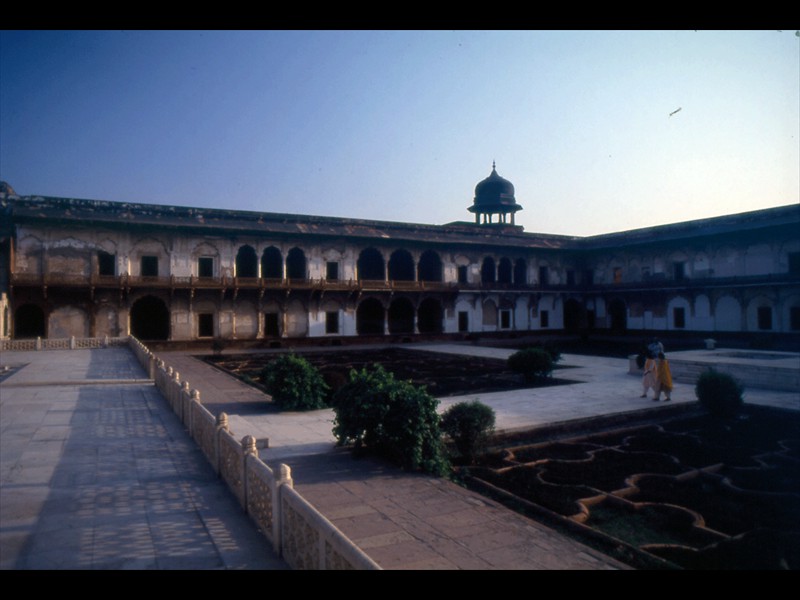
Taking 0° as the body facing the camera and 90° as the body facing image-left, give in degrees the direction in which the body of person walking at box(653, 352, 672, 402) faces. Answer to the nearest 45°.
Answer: approximately 90°

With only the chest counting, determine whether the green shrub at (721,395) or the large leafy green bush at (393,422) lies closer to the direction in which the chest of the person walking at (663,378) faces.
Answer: the large leafy green bush

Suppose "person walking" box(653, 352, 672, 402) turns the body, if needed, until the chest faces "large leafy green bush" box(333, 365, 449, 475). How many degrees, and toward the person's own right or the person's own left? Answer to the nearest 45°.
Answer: approximately 45° to the person's own left

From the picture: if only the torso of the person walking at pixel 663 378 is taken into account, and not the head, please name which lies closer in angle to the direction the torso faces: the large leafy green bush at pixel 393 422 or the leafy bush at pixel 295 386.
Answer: the leafy bush at pixel 295 386

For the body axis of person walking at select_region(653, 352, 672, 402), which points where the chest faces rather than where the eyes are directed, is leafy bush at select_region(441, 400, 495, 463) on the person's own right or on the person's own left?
on the person's own left

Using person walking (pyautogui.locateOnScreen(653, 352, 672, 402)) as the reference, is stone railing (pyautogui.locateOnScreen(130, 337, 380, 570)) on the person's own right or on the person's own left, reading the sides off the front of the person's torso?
on the person's own left

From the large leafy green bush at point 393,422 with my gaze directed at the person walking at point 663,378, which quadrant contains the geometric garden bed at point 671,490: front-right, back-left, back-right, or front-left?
front-right

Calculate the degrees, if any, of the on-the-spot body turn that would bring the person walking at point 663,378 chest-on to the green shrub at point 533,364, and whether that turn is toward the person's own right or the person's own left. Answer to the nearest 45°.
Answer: approximately 45° to the person's own right

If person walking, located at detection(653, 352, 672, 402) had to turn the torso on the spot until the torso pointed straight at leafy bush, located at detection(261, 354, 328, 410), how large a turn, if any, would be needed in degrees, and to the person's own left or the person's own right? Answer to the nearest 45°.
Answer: approximately 45° to the person's own left

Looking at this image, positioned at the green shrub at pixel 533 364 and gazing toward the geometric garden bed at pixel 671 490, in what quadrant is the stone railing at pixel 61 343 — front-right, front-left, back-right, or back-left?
back-right

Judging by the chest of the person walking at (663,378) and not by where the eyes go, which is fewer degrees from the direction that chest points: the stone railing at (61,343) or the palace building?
the stone railing

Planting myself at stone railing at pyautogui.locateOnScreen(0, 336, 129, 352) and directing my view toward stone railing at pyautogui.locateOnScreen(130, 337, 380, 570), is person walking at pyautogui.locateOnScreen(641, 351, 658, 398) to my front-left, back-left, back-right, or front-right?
front-left

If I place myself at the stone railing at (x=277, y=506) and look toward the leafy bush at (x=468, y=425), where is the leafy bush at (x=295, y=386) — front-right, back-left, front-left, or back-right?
front-left

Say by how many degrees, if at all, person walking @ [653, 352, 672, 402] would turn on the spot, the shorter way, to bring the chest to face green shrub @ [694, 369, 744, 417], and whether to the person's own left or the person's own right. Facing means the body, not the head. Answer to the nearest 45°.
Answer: approximately 135° to the person's own left
